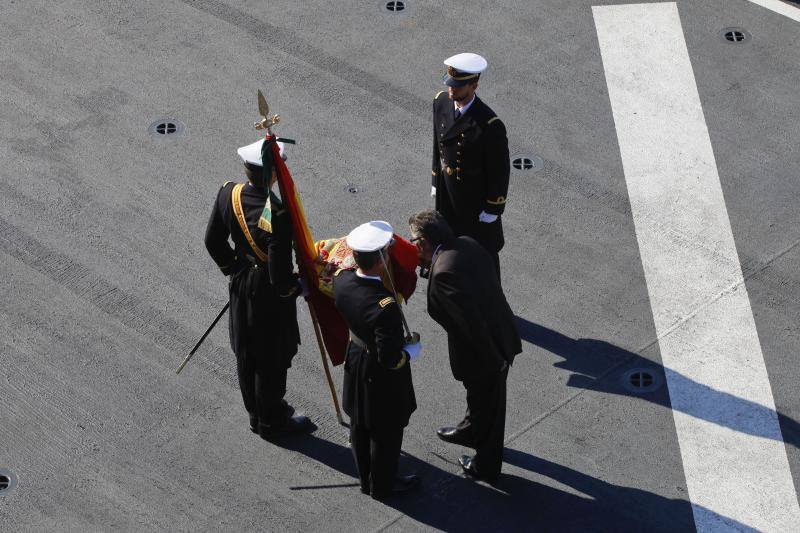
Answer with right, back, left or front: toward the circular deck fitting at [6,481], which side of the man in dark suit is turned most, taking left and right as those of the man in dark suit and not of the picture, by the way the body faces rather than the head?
front

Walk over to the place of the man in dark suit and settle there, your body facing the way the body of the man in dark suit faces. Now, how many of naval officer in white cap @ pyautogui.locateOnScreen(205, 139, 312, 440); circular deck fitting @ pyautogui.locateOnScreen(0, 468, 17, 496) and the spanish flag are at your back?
0

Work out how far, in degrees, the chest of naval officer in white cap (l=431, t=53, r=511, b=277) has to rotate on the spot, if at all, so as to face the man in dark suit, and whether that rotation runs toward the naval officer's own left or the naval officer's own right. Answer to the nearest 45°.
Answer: approximately 45° to the naval officer's own left

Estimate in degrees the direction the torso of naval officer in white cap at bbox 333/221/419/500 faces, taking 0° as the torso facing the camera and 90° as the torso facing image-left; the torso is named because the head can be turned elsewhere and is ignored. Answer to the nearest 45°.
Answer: approximately 225°

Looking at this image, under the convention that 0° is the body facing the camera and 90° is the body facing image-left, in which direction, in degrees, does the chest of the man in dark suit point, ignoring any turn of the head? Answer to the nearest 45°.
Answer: approximately 90°

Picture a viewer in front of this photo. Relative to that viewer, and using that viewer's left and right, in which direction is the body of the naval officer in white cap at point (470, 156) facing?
facing the viewer and to the left of the viewer

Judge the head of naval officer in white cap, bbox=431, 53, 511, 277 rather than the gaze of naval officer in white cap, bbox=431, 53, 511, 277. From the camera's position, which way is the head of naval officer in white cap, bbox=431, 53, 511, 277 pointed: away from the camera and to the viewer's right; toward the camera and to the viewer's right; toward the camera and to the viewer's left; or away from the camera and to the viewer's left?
toward the camera and to the viewer's left

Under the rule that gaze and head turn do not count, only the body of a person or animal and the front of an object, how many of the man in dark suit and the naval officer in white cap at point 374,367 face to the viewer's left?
1

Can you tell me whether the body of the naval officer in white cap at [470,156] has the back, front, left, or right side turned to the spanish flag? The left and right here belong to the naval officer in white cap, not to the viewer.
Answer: front

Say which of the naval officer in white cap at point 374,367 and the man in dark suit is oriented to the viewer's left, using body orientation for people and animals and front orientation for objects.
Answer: the man in dark suit

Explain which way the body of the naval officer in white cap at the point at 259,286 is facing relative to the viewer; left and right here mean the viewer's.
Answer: facing away from the viewer and to the right of the viewer

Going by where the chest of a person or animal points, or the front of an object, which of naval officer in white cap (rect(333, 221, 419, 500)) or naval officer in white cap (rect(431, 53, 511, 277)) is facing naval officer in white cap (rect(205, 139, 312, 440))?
naval officer in white cap (rect(431, 53, 511, 277))

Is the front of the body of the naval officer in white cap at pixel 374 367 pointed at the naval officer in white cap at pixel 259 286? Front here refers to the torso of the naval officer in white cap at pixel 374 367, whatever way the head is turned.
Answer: no

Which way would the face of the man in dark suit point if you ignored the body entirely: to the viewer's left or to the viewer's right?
to the viewer's left

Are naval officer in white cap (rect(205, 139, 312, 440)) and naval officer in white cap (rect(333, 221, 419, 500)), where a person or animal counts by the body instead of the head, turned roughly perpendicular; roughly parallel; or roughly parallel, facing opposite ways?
roughly parallel

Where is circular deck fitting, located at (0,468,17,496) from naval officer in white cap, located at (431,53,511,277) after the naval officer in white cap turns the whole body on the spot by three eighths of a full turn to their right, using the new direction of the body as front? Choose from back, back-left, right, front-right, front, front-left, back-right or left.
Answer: back-left
